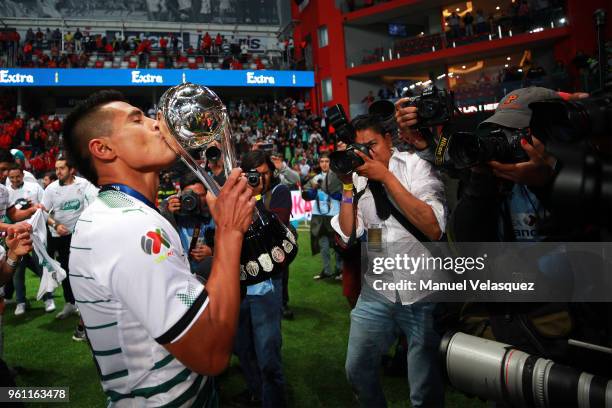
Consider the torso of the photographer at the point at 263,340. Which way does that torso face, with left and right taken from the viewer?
facing the viewer and to the left of the viewer

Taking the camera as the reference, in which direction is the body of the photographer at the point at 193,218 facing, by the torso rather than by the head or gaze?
toward the camera

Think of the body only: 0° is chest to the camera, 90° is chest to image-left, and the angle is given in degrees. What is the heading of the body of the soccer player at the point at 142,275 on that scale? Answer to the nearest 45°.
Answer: approximately 270°

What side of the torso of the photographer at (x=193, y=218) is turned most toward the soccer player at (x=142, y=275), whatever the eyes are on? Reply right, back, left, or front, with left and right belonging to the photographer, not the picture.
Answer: front

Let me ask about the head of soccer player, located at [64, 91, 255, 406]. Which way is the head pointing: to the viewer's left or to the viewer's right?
to the viewer's right

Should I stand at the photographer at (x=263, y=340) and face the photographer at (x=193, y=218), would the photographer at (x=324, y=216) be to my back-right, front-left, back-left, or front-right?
front-right

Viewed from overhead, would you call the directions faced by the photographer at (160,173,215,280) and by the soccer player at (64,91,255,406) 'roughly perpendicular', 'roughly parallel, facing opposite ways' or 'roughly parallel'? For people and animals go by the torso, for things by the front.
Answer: roughly perpendicular

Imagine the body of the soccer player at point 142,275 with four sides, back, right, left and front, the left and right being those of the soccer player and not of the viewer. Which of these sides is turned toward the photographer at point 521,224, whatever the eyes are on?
front

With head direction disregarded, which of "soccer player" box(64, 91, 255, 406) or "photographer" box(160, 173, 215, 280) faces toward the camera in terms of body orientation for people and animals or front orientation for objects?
the photographer

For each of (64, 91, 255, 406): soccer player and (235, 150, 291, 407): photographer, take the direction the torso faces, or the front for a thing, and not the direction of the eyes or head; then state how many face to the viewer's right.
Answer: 1

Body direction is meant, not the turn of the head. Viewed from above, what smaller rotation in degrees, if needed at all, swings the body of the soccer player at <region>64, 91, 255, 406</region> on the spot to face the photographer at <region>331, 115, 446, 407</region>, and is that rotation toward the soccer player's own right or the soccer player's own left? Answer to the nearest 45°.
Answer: approximately 45° to the soccer player's own left

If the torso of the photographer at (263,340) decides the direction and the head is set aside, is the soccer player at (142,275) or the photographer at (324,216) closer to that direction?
the soccer player

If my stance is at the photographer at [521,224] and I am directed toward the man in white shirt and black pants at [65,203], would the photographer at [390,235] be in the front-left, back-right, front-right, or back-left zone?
front-right

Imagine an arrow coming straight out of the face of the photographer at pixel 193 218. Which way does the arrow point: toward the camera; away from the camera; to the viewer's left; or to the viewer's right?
toward the camera

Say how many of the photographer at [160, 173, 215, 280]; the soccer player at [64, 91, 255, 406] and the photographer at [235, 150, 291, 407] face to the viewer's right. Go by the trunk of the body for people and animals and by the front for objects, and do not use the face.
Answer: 1

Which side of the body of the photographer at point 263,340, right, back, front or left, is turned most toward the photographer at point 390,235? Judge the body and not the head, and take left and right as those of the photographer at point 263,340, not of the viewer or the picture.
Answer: left
